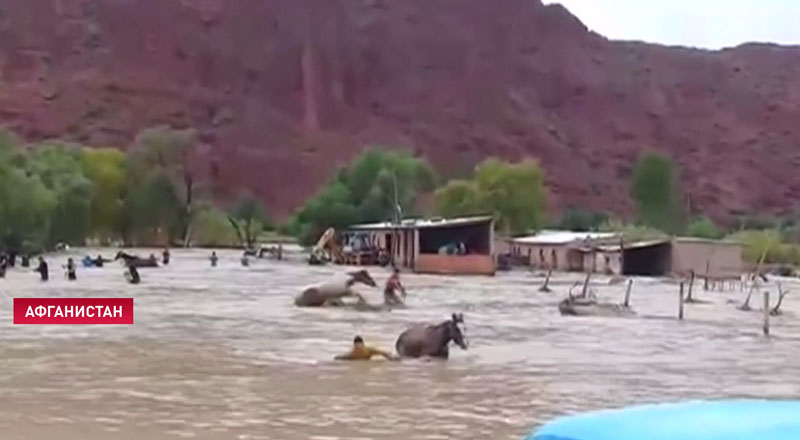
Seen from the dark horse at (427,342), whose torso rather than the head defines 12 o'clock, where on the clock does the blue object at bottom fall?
The blue object at bottom is roughly at 3 o'clock from the dark horse.

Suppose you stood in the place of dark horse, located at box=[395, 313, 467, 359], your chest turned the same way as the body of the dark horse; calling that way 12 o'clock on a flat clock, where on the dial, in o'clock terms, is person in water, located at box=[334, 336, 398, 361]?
The person in water is roughly at 5 o'clock from the dark horse.

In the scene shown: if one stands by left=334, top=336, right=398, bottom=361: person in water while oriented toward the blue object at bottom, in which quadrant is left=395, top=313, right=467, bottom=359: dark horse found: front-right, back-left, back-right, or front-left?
front-left

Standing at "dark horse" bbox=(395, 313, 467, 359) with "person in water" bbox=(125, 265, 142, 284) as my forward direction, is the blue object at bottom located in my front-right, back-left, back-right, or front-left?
back-left

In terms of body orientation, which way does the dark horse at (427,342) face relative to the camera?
to the viewer's right

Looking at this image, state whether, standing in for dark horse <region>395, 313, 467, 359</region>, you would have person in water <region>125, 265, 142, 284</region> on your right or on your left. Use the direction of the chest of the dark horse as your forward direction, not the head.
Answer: on your left
